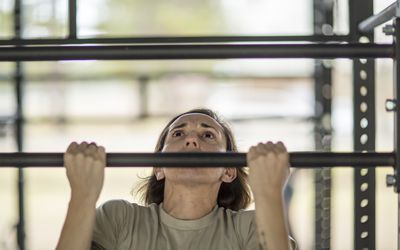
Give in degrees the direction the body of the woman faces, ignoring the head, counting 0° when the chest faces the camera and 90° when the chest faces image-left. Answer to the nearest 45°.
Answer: approximately 0°
